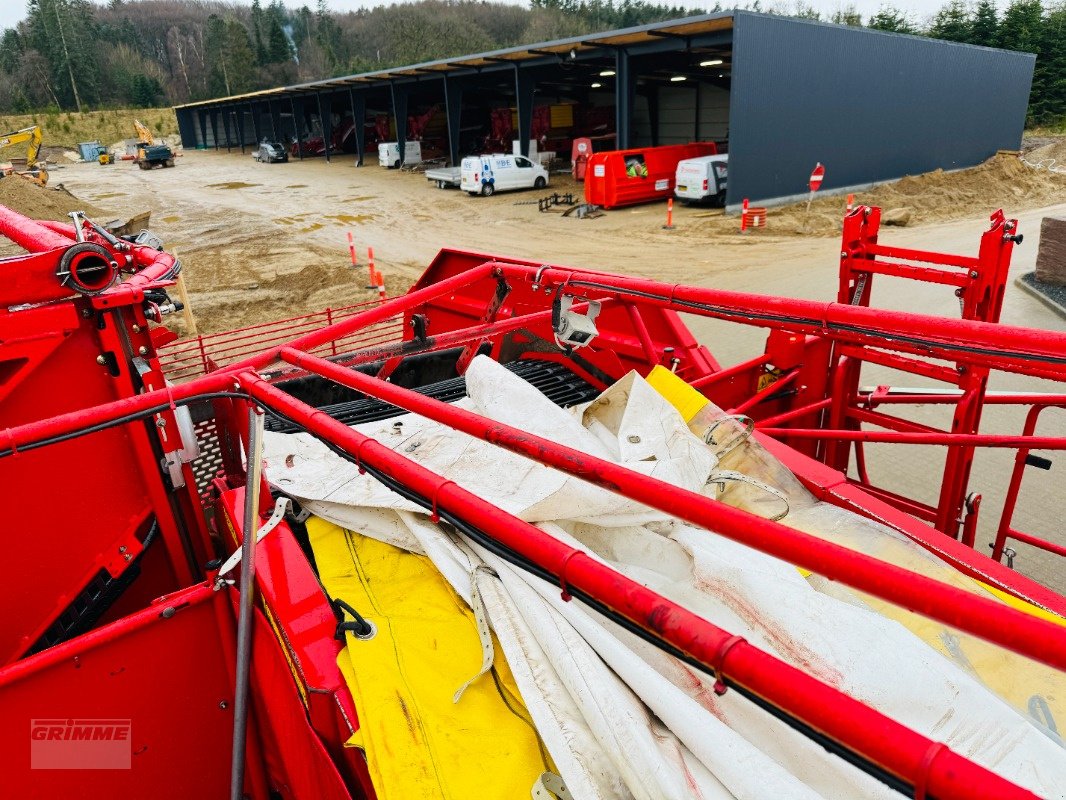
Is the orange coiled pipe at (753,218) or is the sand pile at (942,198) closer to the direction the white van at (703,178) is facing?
the sand pile

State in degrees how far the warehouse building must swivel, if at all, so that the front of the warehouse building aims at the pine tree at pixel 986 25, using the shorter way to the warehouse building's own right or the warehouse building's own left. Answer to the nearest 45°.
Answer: approximately 180°

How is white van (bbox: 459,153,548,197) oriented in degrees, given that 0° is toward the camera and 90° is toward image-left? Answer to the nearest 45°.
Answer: approximately 225°

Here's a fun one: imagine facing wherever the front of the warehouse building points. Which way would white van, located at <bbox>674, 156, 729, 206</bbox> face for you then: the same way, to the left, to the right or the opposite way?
the opposite way

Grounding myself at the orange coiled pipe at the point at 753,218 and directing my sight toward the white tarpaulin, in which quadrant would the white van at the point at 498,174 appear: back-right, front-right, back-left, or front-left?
back-right

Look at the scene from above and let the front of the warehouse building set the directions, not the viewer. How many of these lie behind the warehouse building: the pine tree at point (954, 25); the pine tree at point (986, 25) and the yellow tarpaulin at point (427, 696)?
2

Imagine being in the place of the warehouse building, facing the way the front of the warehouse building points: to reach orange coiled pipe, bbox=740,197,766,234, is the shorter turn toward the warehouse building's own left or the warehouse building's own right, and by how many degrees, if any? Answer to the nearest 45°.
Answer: approximately 45° to the warehouse building's own left

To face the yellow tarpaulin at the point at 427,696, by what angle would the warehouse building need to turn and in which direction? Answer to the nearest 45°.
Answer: approximately 45° to its left

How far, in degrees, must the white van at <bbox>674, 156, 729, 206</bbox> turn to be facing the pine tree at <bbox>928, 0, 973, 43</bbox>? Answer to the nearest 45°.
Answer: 0° — it already faces it

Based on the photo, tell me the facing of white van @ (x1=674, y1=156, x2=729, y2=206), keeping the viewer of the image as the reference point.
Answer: facing away from the viewer and to the right of the viewer
